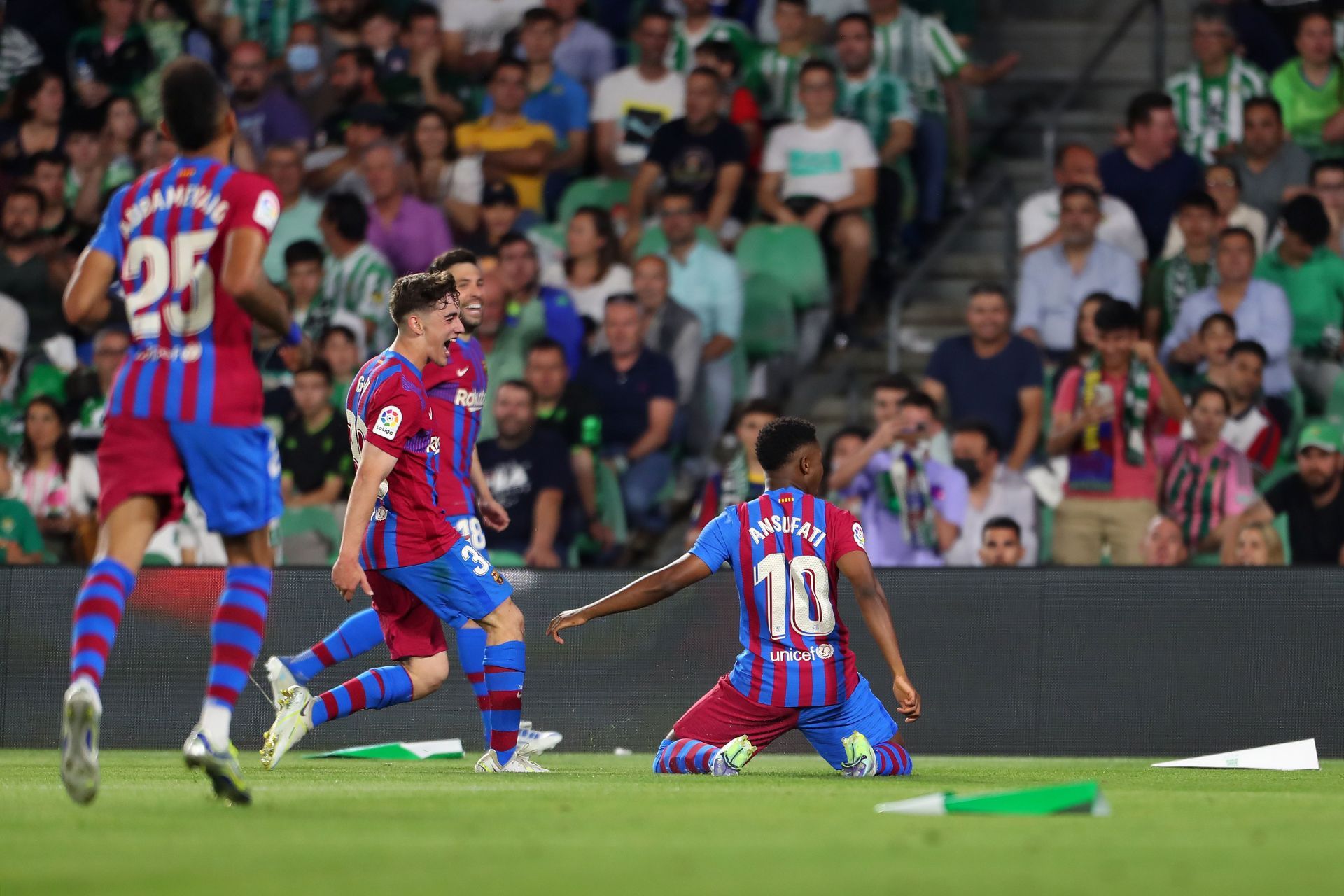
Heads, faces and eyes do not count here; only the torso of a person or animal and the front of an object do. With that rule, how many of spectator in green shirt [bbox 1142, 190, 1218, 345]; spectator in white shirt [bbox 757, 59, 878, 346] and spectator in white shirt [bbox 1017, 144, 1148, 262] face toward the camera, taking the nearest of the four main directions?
3

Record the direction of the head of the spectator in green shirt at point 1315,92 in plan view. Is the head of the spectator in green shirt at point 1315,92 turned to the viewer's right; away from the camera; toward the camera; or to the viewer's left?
toward the camera

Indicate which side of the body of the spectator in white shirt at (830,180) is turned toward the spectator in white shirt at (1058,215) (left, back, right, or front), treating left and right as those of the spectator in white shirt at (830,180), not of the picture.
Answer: left

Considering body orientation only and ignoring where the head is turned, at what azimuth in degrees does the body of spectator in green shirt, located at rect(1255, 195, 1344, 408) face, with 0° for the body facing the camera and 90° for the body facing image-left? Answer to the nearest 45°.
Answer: approximately 45°

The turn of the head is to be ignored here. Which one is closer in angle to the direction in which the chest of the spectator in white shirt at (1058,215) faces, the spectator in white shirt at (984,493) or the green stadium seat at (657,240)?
the spectator in white shirt

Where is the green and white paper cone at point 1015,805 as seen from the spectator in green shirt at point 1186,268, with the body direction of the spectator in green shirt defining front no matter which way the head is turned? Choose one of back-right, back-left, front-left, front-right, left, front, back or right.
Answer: front

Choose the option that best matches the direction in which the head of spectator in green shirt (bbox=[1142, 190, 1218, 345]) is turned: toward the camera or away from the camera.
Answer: toward the camera

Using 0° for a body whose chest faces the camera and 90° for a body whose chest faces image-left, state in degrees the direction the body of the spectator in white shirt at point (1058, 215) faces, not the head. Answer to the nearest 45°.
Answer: approximately 0°

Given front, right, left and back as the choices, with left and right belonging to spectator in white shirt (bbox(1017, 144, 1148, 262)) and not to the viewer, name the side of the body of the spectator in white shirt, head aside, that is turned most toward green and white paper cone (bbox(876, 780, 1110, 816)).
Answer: front

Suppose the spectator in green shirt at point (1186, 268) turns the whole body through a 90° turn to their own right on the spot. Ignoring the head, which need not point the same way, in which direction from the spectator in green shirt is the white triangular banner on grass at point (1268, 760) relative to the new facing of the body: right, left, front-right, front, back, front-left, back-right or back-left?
left

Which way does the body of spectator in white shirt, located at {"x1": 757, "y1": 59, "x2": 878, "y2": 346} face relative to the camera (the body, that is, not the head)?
toward the camera

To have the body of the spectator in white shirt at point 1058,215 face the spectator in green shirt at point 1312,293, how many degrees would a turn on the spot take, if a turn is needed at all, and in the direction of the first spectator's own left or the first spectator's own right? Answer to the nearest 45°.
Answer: approximately 45° to the first spectator's own left

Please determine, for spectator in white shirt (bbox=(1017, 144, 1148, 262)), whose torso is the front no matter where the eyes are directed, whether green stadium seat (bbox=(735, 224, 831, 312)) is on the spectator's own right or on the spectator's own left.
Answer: on the spectator's own right

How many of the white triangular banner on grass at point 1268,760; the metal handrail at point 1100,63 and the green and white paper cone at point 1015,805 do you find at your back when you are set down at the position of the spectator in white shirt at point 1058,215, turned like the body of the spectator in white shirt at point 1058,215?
1

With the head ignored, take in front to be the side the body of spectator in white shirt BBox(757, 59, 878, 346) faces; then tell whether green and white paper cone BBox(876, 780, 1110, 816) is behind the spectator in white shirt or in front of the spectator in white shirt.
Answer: in front

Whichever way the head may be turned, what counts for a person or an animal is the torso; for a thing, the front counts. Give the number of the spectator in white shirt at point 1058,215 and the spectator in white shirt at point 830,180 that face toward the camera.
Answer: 2

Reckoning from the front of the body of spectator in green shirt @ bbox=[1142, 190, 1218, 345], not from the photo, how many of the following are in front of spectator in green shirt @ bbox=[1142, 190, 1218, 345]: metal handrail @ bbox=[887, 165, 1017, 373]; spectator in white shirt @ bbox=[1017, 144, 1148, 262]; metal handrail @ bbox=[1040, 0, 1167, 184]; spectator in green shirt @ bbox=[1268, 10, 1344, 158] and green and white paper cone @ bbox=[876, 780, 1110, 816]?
1

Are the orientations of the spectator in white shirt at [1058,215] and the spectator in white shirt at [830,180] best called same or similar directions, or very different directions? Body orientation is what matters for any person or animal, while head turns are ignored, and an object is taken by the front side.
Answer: same or similar directions

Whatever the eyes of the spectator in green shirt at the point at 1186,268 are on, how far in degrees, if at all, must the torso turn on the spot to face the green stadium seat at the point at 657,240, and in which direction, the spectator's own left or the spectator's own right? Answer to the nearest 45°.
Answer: approximately 90° to the spectator's own right

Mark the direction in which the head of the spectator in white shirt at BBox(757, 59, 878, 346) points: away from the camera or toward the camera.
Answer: toward the camera

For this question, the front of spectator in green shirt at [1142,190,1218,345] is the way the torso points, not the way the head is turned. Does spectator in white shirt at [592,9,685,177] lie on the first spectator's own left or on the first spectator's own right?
on the first spectator's own right

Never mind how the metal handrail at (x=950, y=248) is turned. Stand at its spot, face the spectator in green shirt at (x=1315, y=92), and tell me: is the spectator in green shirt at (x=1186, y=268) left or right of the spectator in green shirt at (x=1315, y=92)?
right
